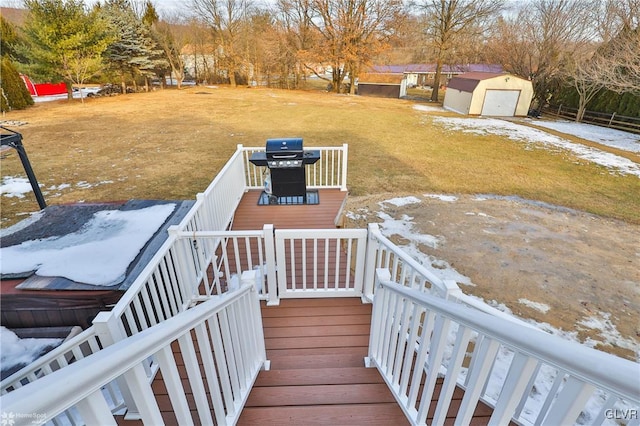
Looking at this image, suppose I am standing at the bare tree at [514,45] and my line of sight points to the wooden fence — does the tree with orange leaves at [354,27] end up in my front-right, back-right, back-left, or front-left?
back-right

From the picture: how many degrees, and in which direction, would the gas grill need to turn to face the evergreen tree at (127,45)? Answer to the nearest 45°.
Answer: approximately 135° to its right

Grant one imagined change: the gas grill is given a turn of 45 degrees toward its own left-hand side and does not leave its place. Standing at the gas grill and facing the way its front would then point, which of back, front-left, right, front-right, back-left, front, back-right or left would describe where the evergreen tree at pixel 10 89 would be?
back

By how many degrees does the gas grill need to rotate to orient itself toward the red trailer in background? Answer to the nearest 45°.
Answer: approximately 135° to its right

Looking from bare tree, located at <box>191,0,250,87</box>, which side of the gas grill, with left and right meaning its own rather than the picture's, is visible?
back

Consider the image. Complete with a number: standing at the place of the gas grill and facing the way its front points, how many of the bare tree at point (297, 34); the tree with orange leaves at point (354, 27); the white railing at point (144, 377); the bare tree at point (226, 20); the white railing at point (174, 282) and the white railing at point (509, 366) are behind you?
3

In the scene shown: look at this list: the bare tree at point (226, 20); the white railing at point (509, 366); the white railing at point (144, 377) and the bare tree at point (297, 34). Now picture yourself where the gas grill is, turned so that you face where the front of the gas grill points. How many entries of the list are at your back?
2

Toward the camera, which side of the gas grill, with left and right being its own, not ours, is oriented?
front

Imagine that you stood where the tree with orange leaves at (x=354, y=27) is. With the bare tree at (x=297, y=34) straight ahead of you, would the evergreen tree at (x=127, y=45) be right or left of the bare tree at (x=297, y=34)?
left

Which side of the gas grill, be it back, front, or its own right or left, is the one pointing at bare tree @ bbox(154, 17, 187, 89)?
back

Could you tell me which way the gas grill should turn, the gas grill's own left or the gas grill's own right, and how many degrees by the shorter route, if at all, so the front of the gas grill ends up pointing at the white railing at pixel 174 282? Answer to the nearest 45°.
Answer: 0° — it already faces it

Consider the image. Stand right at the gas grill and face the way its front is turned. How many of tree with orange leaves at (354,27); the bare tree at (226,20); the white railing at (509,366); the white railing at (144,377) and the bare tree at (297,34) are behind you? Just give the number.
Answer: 3

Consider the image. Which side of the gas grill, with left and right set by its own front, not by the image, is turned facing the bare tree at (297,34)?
back

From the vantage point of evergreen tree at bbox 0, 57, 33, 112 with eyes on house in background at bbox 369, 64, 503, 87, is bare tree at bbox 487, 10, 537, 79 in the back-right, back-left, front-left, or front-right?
front-right

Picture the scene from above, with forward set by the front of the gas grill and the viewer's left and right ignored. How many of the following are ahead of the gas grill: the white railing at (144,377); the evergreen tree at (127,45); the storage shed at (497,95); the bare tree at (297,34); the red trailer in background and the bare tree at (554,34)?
1

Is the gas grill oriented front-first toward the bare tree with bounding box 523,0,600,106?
no

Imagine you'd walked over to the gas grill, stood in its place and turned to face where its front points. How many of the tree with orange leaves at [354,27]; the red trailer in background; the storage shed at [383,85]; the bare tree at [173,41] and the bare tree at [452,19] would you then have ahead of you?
0

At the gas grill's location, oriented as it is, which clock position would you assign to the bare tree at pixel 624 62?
The bare tree is roughly at 8 o'clock from the gas grill.

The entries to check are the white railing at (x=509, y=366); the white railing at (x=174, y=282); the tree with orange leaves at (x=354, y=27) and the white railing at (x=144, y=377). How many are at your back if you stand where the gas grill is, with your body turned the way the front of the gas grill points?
1

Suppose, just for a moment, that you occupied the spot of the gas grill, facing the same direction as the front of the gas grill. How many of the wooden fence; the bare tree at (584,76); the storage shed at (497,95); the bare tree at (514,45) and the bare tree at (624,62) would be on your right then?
0

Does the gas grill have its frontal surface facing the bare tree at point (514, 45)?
no
